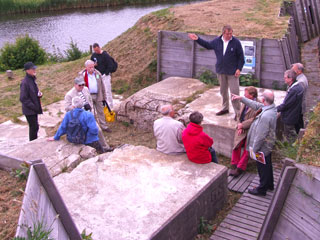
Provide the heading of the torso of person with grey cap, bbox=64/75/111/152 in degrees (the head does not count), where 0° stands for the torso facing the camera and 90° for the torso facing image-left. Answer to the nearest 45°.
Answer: approximately 315°

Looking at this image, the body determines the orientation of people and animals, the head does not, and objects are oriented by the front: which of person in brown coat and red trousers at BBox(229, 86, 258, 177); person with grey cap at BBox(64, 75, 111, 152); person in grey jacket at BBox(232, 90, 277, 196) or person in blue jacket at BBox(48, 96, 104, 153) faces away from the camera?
the person in blue jacket

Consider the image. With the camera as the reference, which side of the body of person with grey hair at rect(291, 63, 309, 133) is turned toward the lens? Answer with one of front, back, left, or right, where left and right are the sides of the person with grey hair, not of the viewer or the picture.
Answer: left

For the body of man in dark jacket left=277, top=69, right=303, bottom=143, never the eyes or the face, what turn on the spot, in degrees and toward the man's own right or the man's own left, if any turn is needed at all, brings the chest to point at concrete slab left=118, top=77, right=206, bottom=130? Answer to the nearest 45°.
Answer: approximately 45° to the man's own right

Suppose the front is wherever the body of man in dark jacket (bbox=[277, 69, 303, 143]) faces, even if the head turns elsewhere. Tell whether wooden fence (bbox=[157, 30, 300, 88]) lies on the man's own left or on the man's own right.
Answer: on the man's own right

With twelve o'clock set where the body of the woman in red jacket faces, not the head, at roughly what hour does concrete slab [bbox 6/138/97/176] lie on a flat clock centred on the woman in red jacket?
The concrete slab is roughly at 8 o'clock from the woman in red jacket.

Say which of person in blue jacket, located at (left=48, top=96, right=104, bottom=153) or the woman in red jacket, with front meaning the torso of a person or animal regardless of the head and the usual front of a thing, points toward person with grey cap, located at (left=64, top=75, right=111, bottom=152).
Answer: the person in blue jacket

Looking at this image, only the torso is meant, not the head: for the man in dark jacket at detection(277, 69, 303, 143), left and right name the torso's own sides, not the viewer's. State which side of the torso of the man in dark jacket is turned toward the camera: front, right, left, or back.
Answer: left

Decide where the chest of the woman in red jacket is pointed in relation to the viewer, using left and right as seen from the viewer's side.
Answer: facing away from the viewer and to the right of the viewer

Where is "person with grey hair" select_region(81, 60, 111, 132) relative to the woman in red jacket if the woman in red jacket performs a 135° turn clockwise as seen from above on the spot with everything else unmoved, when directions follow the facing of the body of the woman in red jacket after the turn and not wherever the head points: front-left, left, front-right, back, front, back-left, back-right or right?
back-right

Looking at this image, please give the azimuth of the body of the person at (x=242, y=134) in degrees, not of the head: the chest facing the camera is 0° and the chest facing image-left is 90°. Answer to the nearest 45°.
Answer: approximately 45°

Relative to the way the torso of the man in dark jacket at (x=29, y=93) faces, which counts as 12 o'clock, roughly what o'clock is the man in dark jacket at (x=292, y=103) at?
the man in dark jacket at (x=292, y=103) is roughly at 1 o'clock from the man in dark jacket at (x=29, y=93).

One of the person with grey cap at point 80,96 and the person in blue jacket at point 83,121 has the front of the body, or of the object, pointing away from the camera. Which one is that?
the person in blue jacket
